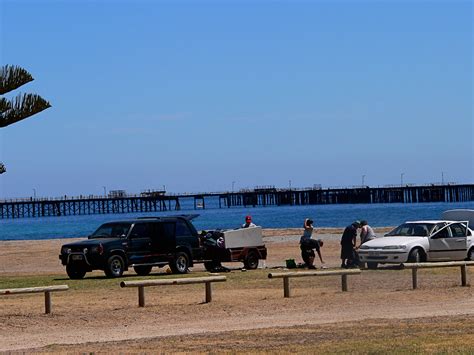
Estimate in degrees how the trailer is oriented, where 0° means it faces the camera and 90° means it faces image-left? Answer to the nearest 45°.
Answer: approximately 45°

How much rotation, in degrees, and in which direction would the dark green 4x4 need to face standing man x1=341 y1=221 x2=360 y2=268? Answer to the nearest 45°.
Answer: approximately 135° to its left

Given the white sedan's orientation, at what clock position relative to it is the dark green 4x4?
The dark green 4x4 is roughly at 1 o'clock from the white sedan.

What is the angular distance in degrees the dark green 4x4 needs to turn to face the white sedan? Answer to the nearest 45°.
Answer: approximately 135° to its left

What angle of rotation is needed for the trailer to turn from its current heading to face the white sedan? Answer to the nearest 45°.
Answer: approximately 135° to its left
